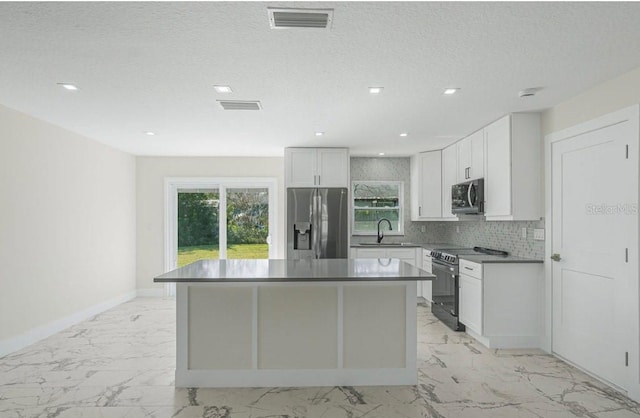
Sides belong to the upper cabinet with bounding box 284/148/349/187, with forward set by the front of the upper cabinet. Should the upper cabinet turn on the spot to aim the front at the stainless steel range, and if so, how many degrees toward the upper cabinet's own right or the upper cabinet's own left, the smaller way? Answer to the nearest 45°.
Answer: approximately 45° to the upper cabinet's own left

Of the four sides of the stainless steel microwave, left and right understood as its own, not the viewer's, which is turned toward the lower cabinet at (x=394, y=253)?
right

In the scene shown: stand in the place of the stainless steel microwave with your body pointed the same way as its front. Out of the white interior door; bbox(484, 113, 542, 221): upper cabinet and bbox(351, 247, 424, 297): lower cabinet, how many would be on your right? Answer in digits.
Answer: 1

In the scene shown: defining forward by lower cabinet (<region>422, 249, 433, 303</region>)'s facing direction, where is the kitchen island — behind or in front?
in front

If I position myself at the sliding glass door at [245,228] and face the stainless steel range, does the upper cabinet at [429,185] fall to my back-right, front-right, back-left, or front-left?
front-left

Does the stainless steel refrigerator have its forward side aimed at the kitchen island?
yes

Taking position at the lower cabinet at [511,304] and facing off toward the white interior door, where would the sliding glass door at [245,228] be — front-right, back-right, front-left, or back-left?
back-right

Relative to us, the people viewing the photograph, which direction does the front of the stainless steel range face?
facing the viewer and to the left of the viewer

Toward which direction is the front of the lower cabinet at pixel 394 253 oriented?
toward the camera

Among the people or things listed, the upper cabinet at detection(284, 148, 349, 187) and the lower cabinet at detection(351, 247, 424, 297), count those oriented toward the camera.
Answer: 2

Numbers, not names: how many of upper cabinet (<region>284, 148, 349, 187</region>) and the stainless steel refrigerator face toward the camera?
2

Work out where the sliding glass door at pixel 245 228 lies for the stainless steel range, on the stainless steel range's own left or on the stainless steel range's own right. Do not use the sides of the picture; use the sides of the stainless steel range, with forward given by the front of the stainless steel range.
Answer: on the stainless steel range's own right

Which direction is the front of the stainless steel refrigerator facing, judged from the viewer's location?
facing the viewer
